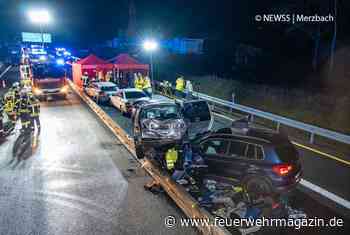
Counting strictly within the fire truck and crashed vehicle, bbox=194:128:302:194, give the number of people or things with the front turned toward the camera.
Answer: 1

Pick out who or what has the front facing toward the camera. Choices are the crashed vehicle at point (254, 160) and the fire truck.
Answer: the fire truck

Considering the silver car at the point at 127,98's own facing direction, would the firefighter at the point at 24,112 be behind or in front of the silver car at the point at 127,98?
in front

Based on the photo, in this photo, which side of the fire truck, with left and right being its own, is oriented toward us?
front

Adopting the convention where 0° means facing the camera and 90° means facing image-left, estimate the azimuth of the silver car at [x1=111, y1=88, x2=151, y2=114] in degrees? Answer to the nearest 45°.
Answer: approximately 45°

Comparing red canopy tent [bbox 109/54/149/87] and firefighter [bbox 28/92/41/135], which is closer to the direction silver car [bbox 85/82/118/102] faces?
the firefighter

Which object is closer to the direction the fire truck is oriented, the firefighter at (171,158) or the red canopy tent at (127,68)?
the firefighter

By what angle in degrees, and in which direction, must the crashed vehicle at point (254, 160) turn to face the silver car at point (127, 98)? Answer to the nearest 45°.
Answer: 0° — it already faces it

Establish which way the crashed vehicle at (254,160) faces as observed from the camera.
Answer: facing away from the viewer and to the left of the viewer

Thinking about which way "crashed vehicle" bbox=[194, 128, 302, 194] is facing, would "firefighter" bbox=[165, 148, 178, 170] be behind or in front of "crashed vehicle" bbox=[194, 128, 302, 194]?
in front

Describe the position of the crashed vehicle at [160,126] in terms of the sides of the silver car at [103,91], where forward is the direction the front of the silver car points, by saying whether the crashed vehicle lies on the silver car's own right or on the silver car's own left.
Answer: on the silver car's own left

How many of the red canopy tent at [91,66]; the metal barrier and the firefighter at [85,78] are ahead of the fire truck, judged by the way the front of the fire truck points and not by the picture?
1
